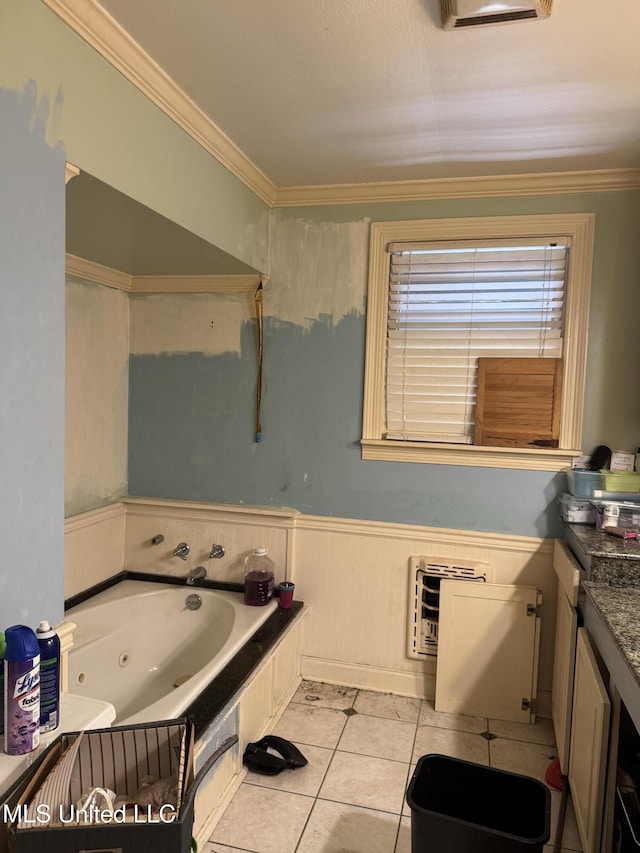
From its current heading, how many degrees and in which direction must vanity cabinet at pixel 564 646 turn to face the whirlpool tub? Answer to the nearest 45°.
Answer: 0° — it already faces it

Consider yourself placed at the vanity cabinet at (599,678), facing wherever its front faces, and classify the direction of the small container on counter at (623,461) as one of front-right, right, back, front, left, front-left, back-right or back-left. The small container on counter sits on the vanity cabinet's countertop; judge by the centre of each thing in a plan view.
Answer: right

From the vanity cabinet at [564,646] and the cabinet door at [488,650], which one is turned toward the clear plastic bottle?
the vanity cabinet

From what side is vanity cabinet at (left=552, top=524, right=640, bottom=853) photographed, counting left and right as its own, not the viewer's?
left

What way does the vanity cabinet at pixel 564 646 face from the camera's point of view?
to the viewer's left

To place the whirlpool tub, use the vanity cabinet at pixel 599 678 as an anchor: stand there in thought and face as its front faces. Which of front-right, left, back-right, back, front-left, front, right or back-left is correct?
front

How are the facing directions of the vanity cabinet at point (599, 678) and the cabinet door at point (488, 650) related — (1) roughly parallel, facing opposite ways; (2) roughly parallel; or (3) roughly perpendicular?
roughly perpendicular

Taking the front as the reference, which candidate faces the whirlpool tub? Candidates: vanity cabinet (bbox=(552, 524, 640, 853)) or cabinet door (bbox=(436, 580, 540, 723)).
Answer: the vanity cabinet

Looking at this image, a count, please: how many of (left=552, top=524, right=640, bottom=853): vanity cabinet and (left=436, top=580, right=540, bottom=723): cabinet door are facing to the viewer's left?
1
